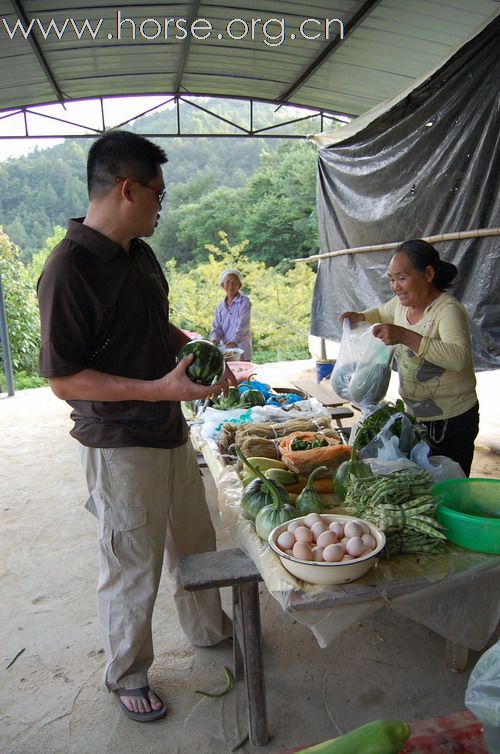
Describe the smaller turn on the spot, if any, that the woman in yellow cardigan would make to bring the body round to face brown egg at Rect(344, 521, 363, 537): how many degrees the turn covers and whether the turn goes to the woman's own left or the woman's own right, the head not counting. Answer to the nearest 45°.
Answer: approximately 45° to the woman's own left

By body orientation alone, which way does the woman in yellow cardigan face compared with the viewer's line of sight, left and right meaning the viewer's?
facing the viewer and to the left of the viewer

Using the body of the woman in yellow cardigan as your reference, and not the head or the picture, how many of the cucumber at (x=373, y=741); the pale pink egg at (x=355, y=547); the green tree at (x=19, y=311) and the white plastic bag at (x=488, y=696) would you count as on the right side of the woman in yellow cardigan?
1

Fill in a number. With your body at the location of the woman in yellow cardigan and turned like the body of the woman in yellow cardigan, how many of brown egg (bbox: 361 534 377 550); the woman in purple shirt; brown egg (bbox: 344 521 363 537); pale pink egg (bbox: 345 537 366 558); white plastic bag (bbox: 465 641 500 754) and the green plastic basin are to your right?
1

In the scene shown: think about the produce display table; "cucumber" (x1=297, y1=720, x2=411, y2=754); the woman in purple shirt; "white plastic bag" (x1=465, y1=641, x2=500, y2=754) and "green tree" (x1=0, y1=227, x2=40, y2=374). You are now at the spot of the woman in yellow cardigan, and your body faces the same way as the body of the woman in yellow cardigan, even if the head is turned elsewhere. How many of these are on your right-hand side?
2

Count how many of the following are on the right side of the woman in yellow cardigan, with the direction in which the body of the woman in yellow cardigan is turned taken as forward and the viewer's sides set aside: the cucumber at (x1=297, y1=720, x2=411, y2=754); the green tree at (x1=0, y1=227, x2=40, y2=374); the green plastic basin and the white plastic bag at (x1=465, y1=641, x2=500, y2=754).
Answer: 1

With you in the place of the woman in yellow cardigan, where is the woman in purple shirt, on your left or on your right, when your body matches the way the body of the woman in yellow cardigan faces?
on your right

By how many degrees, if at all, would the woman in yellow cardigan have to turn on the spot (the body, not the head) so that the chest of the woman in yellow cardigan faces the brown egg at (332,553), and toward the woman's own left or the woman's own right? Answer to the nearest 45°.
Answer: approximately 45° to the woman's own left

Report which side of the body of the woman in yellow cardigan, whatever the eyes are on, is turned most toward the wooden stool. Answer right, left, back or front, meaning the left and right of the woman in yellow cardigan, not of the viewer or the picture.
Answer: front

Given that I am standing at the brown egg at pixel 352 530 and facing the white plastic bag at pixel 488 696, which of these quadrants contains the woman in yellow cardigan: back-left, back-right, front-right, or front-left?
back-left

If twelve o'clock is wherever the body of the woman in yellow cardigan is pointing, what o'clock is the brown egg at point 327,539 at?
The brown egg is roughly at 11 o'clock from the woman in yellow cardigan.

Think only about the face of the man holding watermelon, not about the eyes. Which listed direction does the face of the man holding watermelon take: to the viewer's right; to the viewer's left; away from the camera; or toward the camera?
to the viewer's right

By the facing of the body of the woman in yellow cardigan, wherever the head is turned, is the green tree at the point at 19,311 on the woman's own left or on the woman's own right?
on the woman's own right

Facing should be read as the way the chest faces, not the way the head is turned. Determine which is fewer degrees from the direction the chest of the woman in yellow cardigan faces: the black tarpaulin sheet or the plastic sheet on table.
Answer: the plastic sheet on table

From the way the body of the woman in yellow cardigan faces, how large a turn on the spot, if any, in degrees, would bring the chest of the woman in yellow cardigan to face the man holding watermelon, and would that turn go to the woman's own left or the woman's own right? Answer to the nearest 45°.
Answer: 0° — they already face them
